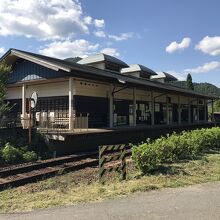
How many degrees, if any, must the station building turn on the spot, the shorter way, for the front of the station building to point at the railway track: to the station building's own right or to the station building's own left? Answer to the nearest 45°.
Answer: approximately 45° to the station building's own right

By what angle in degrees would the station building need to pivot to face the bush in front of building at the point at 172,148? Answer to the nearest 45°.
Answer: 0° — it already faces it

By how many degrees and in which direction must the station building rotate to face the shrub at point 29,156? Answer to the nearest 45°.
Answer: approximately 45° to its right

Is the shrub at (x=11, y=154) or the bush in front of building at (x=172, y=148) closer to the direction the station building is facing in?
the bush in front of building

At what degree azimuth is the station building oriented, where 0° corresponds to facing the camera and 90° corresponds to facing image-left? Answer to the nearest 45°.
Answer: approximately 315°

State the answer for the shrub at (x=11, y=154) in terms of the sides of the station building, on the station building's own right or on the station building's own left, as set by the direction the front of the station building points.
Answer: on the station building's own right
